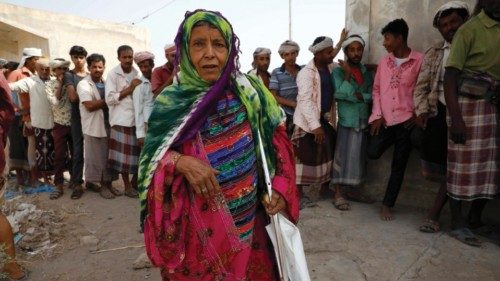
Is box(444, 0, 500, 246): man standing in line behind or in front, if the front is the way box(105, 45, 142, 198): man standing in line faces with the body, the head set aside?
in front

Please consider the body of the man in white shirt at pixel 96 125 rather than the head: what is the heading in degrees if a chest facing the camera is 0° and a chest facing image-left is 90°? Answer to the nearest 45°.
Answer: approximately 315°

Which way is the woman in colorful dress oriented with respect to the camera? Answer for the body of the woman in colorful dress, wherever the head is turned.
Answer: toward the camera

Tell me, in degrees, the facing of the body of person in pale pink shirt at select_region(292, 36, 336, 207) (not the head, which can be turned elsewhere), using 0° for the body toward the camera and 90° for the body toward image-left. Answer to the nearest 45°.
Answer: approximately 315°

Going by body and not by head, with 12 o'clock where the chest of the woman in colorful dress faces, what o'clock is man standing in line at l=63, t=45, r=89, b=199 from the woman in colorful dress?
The man standing in line is roughly at 5 o'clock from the woman in colorful dress.

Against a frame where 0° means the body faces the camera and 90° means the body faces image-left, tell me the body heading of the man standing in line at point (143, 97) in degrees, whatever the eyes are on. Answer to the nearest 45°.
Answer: approximately 315°

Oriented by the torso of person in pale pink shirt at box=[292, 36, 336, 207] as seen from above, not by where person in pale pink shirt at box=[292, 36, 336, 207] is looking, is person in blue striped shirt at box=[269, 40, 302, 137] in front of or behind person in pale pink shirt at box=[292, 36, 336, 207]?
behind

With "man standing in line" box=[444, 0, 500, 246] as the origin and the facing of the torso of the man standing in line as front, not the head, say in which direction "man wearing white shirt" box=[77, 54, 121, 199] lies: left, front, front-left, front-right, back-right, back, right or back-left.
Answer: back-right

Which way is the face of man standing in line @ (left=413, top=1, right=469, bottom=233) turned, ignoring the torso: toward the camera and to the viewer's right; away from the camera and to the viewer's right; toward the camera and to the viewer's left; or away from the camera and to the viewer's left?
toward the camera and to the viewer's left
